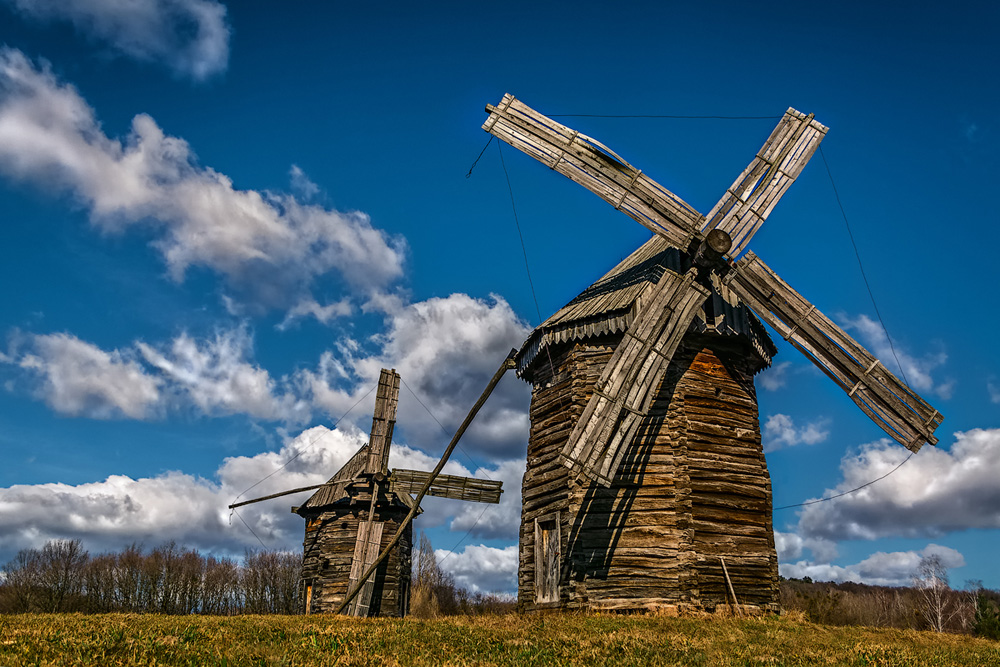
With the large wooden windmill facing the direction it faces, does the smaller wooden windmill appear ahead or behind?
behind

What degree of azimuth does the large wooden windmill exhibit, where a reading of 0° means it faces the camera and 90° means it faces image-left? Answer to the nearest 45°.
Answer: approximately 315°

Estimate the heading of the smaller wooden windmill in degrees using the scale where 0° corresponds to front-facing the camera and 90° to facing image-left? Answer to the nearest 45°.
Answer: approximately 315°
